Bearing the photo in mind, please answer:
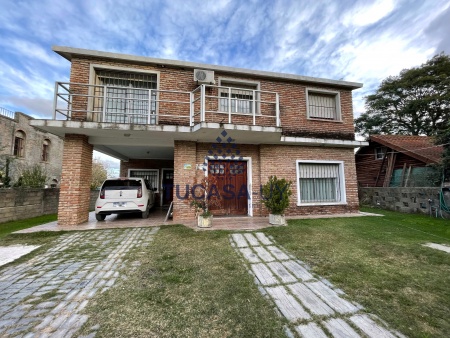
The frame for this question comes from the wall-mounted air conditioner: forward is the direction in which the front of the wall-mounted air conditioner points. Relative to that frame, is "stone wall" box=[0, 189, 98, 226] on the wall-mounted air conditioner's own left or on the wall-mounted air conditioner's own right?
on the wall-mounted air conditioner's own right

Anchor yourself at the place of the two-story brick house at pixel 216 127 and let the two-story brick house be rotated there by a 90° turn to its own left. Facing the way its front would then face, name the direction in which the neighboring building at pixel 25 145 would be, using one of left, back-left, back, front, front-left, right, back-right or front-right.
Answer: back-left

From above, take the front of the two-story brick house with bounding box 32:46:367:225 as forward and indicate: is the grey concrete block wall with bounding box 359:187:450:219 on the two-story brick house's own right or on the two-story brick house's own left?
on the two-story brick house's own left
